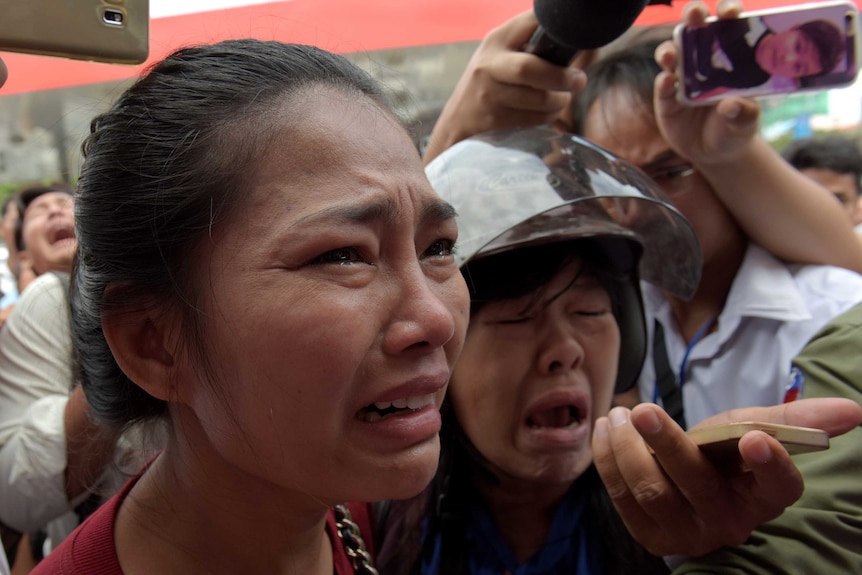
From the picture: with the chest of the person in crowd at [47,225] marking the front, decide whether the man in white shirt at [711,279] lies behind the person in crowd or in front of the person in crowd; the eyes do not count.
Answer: in front

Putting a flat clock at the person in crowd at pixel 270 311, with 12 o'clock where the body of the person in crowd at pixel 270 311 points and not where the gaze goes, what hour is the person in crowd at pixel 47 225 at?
the person in crowd at pixel 47 225 is roughly at 6 o'clock from the person in crowd at pixel 270 311.

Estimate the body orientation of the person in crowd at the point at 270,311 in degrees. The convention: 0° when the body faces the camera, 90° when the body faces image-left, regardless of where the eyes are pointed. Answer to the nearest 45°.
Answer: approximately 315°

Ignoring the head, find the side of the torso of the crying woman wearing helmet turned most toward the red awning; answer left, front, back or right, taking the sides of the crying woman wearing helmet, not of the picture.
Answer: back

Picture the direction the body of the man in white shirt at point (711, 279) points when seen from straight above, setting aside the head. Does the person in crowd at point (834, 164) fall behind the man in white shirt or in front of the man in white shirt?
behind

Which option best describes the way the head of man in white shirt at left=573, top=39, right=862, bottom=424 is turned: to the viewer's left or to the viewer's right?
to the viewer's left
